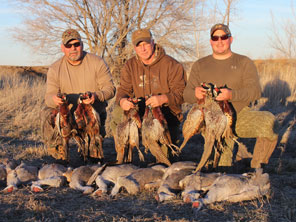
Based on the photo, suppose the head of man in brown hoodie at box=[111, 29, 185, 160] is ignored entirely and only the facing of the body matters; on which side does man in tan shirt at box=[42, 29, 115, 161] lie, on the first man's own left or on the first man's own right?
on the first man's own right

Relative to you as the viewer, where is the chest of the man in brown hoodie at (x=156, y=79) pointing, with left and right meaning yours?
facing the viewer

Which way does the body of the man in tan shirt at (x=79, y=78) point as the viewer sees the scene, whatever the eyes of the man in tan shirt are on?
toward the camera

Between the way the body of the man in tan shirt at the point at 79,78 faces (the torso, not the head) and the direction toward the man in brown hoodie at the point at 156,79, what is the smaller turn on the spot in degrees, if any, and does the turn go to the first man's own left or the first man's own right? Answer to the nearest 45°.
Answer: approximately 45° to the first man's own left

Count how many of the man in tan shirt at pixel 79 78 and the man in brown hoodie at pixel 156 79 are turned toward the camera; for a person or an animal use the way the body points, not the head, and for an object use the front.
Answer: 2
